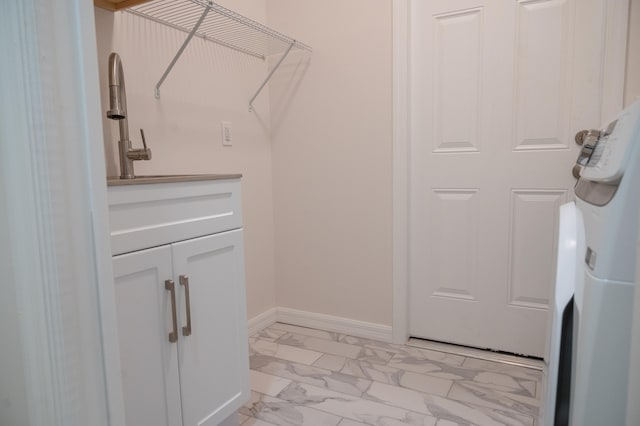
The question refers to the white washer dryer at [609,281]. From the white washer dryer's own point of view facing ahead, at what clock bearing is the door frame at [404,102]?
The door frame is roughly at 2 o'clock from the white washer dryer.

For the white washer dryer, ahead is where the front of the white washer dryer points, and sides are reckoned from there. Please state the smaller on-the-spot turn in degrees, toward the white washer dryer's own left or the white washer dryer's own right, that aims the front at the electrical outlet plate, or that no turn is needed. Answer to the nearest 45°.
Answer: approximately 45° to the white washer dryer's own right

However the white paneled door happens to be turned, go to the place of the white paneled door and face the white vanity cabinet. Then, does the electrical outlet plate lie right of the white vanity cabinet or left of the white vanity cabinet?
right

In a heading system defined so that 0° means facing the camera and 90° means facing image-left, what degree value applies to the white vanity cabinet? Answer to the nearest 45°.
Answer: approximately 315°

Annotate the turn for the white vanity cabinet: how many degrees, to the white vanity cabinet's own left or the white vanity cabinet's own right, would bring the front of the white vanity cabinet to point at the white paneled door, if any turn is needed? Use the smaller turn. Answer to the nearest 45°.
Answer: approximately 45° to the white vanity cabinet's own left

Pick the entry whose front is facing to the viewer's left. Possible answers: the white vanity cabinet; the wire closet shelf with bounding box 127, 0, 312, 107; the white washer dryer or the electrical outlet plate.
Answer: the white washer dryer

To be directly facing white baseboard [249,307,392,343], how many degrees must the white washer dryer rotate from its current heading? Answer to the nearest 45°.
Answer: approximately 45° to its right

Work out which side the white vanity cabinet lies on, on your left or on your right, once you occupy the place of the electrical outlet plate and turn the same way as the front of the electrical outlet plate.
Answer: on your right

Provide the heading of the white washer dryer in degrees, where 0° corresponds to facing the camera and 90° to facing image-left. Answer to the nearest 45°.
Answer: approximately 90°

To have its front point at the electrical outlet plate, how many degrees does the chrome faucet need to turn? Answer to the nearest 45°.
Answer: approximately 135° to its left
